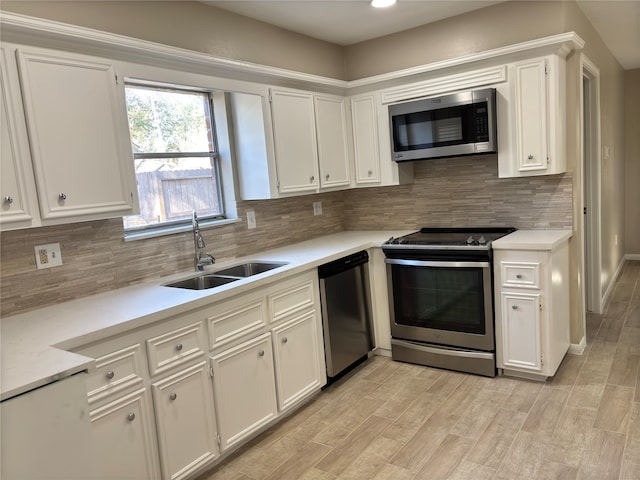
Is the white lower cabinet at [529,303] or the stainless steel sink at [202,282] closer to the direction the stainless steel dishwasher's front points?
the white lower cabinet

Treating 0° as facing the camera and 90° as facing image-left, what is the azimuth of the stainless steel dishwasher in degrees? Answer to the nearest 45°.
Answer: approximately 315°

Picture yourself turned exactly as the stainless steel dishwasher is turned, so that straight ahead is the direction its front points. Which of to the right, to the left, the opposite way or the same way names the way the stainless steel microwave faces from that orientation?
to the right
